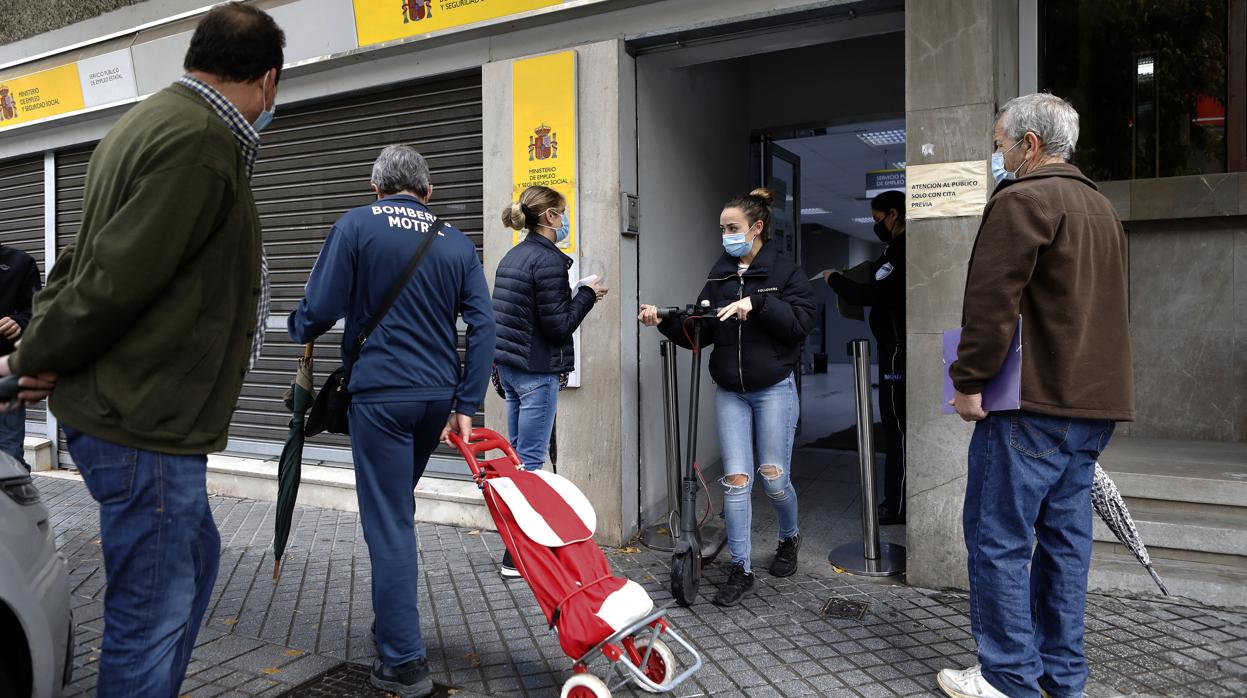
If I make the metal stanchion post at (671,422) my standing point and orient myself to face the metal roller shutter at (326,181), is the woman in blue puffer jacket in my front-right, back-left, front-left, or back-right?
front-left

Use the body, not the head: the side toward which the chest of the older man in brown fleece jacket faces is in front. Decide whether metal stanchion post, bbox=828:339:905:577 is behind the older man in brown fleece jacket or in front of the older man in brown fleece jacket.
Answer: in front

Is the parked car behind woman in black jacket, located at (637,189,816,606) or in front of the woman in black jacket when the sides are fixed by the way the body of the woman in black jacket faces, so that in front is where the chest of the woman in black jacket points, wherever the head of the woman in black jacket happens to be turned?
in front

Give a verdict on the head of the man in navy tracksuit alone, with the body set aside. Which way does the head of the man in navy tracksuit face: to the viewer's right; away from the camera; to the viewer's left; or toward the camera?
away from the camera

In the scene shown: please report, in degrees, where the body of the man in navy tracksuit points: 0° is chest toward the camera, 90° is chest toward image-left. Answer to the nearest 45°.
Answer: approximately 180°

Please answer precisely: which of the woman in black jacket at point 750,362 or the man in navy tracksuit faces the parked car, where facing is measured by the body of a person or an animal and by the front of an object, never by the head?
the woman in black jacket

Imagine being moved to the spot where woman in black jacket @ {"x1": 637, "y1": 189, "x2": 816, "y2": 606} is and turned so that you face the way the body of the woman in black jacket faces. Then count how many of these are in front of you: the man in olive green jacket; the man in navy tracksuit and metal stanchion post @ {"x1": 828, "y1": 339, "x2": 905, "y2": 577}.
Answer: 2

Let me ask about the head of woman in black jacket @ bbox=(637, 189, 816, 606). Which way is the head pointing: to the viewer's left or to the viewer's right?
to the viewer's left

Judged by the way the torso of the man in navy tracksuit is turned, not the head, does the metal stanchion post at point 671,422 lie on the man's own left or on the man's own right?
on the man's own right

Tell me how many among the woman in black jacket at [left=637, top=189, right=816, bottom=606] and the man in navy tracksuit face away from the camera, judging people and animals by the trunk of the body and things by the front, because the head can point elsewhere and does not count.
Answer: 1

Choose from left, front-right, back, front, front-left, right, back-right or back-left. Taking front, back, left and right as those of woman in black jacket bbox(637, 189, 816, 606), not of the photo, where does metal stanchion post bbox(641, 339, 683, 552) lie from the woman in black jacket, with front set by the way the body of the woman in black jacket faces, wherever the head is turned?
right

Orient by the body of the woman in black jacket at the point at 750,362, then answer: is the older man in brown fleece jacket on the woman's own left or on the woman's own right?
on the woman's own left

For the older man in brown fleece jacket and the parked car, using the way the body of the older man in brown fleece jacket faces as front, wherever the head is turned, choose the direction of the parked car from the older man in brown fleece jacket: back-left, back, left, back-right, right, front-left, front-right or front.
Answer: left

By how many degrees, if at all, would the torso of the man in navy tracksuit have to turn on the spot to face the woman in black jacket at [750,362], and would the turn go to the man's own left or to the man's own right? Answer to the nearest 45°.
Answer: approximately 90° to the man's own right
